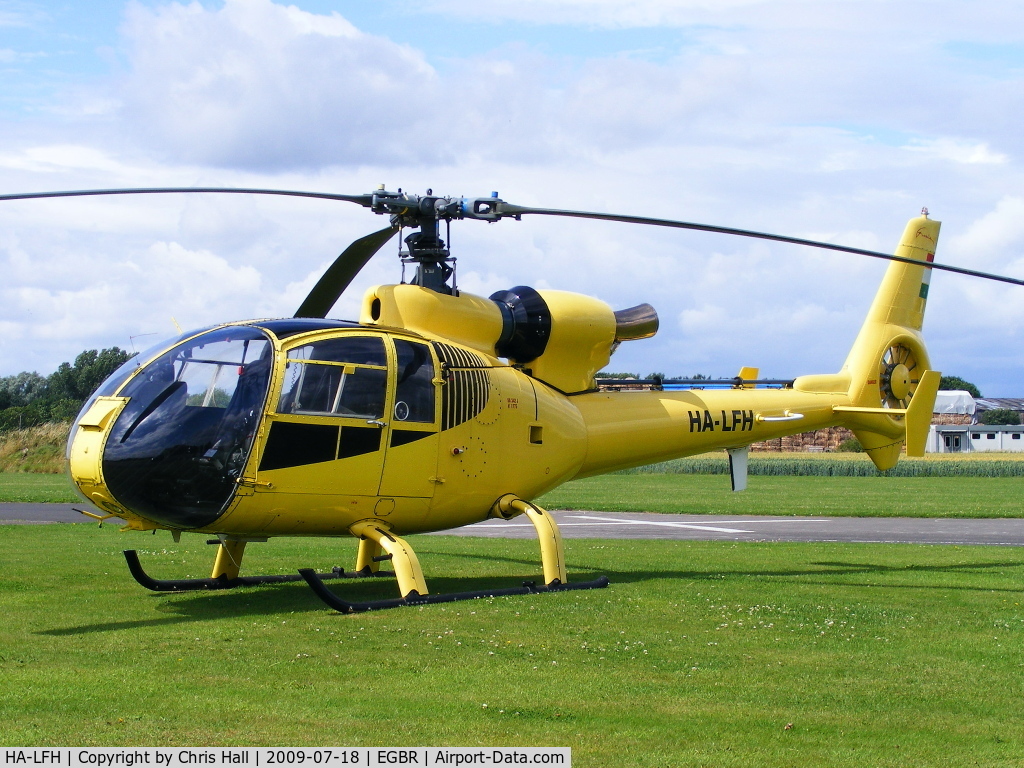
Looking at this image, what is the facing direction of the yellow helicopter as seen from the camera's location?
facing the viewer and to the left of the viewer
